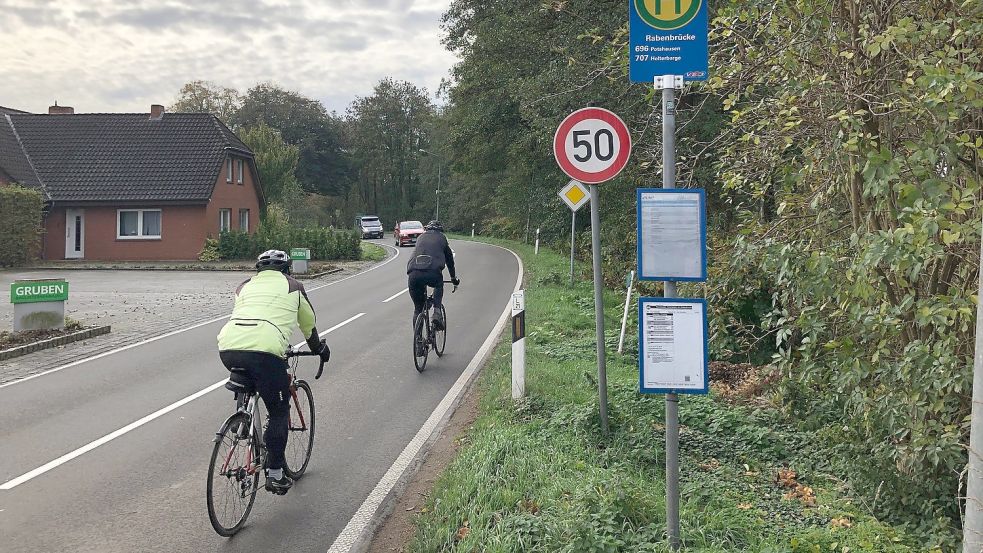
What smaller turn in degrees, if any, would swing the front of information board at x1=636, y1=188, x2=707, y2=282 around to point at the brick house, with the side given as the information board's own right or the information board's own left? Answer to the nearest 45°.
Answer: approximately 135° to the information board's own right

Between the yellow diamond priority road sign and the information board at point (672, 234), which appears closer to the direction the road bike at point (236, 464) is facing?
the yellow diamond priority road sign

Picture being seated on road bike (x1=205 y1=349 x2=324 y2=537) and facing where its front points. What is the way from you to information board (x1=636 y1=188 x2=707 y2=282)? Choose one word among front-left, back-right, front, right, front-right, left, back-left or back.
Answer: right

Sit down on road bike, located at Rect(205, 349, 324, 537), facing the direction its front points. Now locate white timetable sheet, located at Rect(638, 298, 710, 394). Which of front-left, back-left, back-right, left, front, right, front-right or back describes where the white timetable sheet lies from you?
right

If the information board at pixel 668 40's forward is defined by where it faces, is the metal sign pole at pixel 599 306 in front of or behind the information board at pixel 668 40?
behind

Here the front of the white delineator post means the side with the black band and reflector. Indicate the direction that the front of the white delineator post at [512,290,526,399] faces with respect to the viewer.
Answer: facing the viewer

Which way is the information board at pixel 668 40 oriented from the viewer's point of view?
toward the camera

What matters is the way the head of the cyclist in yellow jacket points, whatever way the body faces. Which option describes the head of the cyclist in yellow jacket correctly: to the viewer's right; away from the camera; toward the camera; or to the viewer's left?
away from the camera

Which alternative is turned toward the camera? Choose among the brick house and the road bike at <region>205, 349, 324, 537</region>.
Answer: the brick house

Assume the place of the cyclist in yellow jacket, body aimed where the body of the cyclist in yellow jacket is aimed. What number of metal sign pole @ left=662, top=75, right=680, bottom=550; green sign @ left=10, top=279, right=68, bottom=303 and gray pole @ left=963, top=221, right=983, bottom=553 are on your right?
2

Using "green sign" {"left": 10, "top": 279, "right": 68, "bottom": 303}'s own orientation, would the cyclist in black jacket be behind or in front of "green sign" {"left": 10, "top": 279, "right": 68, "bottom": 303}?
in front

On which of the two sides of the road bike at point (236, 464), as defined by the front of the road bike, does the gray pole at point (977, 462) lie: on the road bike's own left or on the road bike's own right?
on the road bike's own right

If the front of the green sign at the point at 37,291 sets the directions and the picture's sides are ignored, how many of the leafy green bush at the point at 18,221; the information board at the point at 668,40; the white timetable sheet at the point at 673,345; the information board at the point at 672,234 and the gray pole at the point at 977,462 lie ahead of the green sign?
4

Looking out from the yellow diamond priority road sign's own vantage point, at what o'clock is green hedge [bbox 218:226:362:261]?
The green hedge is roughly at 5 o'clock from the yellow diamond priority road sign.
